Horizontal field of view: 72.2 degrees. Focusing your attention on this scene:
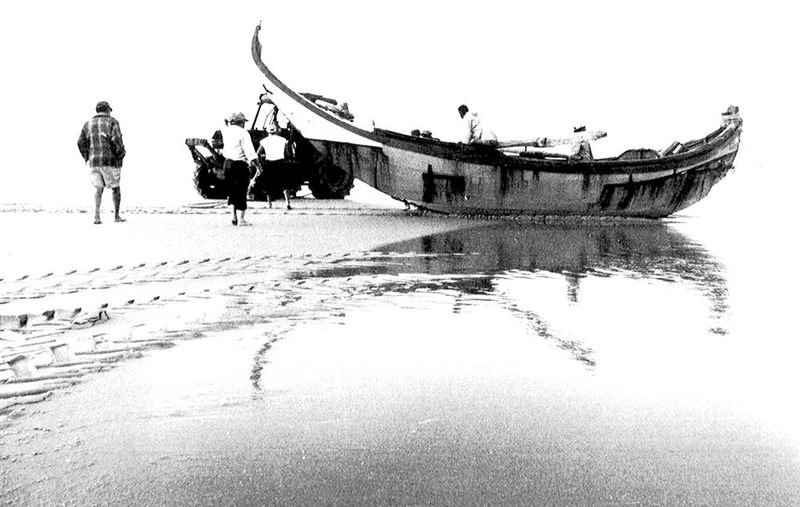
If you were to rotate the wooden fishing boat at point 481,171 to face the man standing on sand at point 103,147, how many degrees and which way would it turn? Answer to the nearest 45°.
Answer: approximately 45° to its left

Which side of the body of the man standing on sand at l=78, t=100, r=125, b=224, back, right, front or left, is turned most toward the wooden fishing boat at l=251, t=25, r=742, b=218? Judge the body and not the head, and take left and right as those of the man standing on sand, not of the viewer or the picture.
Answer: right

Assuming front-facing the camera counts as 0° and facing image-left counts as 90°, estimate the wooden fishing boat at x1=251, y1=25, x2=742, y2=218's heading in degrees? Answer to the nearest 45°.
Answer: approximately 90°

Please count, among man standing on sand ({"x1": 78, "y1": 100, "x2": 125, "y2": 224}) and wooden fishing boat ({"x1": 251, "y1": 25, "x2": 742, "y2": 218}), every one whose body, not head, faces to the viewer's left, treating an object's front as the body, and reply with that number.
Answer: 1

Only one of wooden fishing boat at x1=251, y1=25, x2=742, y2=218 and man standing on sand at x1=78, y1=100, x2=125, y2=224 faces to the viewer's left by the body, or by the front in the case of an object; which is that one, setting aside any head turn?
the wooden fishing boat

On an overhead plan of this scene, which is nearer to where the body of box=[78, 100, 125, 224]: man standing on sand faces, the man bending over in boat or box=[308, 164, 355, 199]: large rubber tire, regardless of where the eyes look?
the large rubber tire

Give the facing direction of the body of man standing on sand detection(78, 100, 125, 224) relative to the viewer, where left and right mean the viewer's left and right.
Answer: facing away from the viewer

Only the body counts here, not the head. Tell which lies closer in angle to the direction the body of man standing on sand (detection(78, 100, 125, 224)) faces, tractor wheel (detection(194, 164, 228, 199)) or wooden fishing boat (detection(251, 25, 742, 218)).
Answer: the tractor wheel

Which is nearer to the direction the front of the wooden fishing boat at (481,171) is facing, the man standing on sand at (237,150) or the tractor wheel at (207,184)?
the tractor wheel

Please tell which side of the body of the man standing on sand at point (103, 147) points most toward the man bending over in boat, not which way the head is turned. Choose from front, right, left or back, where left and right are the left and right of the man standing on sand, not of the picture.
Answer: right

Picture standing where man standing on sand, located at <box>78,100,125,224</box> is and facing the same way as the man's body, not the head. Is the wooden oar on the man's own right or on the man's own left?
on the man's own right

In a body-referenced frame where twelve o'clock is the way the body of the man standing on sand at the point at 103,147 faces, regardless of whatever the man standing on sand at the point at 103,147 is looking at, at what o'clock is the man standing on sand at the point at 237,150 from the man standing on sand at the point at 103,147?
the man standing on sand at the point at 237,150 is roughly at 4 o'clock from the man standing on sand at the point at 103,147.
